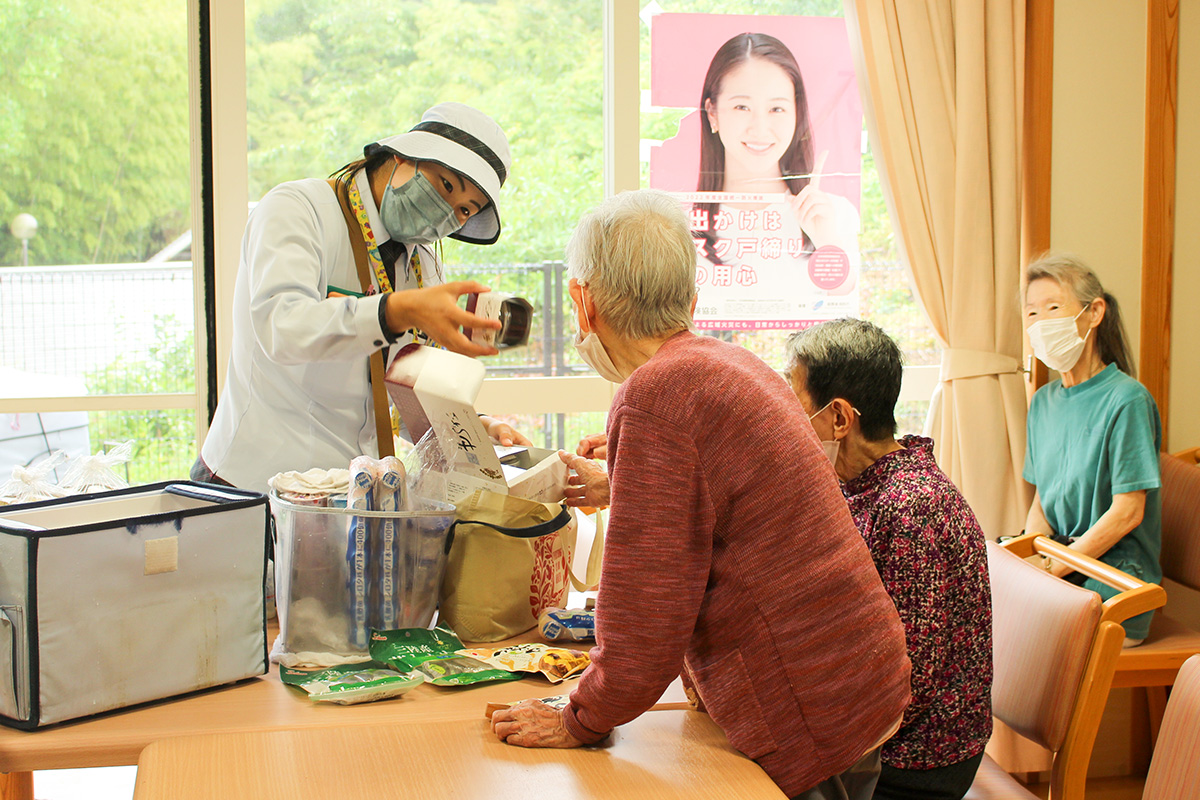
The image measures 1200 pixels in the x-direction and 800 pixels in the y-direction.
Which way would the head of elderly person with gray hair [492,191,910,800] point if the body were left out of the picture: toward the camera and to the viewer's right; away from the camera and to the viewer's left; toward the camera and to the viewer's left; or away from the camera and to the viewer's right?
away from the camera and to the viewer's left

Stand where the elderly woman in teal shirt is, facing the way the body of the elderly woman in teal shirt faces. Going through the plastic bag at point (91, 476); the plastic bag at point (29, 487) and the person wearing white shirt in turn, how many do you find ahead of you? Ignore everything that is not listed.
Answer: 3

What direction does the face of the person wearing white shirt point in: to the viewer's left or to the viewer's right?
to the viewer's right

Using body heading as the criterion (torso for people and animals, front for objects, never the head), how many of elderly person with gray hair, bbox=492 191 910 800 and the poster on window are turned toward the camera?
1

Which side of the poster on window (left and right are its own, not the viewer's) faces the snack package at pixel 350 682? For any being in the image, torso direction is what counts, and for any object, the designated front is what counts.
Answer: front

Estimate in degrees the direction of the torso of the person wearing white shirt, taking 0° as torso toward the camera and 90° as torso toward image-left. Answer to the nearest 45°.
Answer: approximately 315°

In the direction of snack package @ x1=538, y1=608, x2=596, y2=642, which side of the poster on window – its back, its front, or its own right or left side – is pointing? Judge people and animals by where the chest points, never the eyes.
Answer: front

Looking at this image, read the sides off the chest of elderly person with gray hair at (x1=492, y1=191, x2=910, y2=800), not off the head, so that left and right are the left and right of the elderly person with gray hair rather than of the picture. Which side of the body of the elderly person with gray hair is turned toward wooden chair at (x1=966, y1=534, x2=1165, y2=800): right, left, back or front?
right

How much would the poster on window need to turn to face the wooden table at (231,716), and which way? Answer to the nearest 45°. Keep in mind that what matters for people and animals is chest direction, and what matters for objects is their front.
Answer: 0° — it already faces it

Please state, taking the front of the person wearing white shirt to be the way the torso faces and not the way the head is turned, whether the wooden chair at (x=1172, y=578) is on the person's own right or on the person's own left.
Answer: on the person's own left

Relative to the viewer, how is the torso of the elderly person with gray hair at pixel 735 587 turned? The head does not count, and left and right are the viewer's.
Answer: facing away from the viewer and to the left of the viewer
